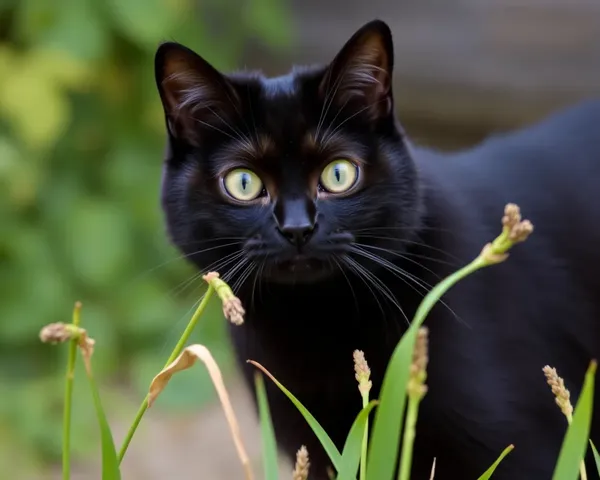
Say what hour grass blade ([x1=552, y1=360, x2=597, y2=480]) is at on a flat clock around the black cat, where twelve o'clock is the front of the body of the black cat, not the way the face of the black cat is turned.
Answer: The grass blade is roughly at 10 o'clock from the black cat.

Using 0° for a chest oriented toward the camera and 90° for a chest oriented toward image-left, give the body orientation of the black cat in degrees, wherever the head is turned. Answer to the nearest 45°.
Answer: approximately 45°
